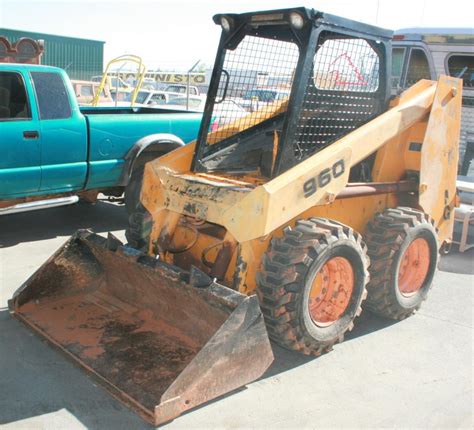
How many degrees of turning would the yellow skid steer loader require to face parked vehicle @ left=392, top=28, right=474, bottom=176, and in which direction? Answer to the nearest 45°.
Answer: approximately 180°

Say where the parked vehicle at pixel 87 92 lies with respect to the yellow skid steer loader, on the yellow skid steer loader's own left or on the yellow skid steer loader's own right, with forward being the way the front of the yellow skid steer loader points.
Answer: on the yellow skid steer loader's own right

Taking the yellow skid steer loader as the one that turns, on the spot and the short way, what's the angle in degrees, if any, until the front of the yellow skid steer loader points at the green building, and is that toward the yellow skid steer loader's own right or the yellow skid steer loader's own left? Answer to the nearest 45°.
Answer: approximately 135° to the yellow skid steer loader's own right

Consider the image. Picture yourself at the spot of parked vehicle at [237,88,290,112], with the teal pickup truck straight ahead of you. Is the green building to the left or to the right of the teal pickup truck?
right

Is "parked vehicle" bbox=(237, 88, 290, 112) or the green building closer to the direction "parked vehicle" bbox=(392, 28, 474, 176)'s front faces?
the green building

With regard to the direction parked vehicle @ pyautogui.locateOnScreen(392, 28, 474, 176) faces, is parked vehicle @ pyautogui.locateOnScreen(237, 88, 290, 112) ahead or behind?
ahead

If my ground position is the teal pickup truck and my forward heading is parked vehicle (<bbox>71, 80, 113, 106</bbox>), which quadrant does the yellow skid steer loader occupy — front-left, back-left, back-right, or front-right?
back-right

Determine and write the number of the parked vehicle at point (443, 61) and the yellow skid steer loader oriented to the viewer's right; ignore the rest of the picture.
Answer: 0

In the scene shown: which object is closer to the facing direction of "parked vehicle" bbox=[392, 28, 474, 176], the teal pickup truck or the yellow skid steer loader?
the teal pickup truck

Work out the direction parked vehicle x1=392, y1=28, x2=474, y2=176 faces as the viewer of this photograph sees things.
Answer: facing the viewer and to the left of the viewer

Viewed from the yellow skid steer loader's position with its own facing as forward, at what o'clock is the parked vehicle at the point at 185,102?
The parked vehicle is roughly at 4 o'clock from the yellow skid steer loader.

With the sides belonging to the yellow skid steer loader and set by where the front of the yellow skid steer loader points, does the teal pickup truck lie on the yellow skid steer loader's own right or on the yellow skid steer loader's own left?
on the yellow skid steer loader's own right

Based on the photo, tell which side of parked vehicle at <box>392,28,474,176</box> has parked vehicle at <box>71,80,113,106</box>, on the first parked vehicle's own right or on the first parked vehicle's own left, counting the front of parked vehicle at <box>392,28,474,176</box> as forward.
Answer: on the first parked vehicle's own right

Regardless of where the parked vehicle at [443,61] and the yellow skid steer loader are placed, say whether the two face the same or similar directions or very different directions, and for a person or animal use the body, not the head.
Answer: same or similar directions
